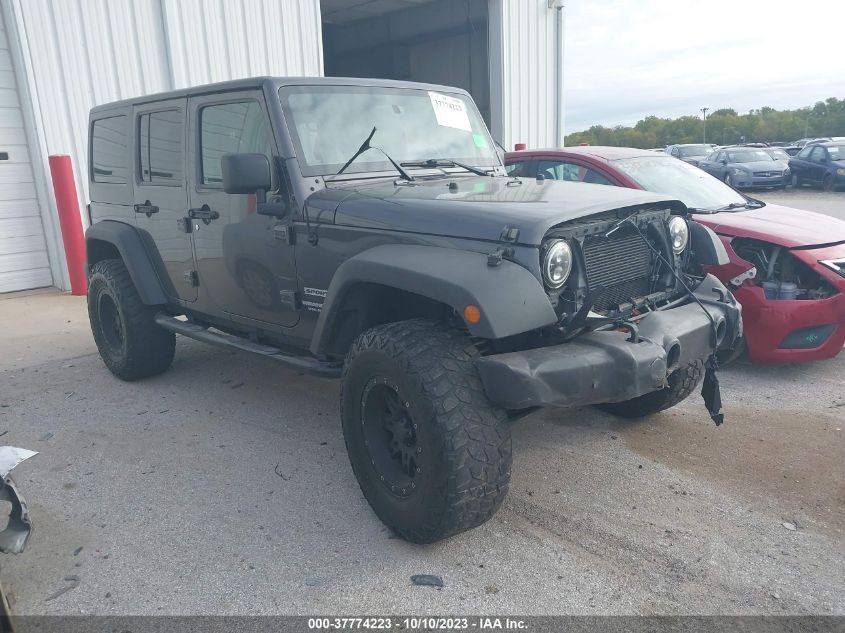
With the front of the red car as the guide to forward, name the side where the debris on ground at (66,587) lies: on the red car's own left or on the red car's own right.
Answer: on the red car's own right

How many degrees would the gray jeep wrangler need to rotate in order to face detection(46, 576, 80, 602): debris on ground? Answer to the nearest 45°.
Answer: approximately 90° to its right

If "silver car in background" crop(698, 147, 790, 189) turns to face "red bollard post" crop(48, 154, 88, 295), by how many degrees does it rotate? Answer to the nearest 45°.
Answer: approximately 90° to its right

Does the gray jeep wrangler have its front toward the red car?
no

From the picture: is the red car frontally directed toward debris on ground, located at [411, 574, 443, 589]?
no

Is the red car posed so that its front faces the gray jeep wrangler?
no

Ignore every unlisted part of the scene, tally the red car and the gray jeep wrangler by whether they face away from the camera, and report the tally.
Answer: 0

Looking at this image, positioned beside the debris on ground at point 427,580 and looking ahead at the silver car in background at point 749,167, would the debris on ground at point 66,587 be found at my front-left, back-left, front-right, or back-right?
back-left

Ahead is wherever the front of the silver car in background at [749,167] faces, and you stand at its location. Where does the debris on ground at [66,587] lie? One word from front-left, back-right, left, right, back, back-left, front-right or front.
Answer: front-right

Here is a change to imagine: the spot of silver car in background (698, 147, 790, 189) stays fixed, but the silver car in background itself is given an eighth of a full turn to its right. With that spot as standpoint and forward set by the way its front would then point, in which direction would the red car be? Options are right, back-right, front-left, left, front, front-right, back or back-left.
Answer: front

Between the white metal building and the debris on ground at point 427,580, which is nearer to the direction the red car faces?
the debris on ground

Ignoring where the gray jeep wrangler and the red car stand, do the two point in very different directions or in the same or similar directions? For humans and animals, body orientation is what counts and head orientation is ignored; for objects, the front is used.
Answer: same or similar directions

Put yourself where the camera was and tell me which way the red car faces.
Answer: facing the viewer and to the right of the viewer

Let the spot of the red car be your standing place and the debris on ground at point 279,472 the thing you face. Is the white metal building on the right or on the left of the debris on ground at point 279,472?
right

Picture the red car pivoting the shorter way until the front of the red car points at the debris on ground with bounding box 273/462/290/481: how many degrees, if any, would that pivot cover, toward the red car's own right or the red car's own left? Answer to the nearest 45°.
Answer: approximately 90° to the red car's own right

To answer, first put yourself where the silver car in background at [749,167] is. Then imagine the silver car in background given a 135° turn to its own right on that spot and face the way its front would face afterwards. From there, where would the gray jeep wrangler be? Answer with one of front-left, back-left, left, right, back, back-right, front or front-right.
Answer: left
